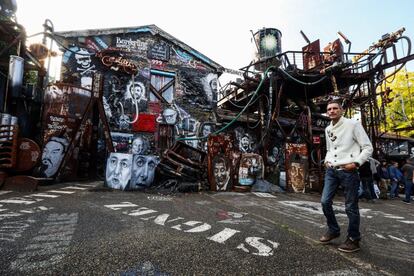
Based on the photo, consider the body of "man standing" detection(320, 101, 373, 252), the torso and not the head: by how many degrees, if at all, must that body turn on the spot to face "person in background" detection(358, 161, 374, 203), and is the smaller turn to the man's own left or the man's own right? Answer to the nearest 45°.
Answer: approximately 135° to the man's own right

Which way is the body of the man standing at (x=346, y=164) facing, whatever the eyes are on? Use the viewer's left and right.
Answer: facing the viewer and to the left of the viewer

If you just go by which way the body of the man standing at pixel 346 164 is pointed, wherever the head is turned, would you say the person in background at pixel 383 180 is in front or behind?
behind

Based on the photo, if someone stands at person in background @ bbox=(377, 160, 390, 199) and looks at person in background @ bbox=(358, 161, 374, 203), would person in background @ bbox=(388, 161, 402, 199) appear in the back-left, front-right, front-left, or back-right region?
back-left

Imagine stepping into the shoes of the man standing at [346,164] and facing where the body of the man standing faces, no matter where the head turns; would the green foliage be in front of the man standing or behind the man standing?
behind

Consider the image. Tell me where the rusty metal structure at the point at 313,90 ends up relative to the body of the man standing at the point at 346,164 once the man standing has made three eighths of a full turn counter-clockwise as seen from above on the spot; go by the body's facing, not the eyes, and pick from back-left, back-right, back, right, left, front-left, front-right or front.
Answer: left
